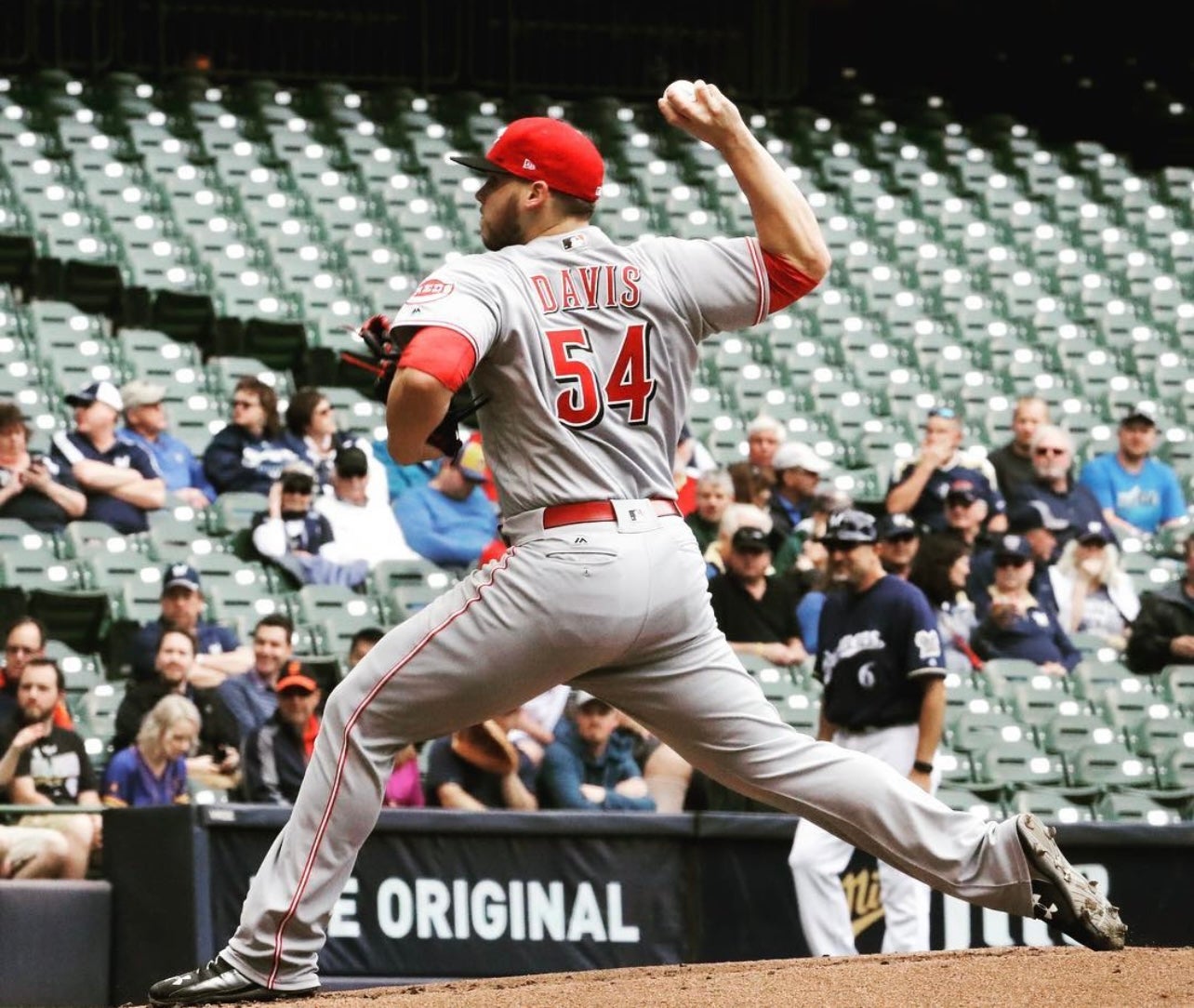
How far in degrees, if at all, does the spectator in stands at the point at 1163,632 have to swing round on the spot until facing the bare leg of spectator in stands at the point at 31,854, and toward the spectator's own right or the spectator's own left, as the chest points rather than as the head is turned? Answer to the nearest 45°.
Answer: approximately 45° to the spectator's own right

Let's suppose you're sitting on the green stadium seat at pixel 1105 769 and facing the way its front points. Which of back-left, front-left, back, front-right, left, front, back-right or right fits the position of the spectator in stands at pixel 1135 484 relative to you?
back

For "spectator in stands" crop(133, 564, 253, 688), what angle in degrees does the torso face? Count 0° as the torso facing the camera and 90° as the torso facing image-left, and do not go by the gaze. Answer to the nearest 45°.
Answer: approximately 0°

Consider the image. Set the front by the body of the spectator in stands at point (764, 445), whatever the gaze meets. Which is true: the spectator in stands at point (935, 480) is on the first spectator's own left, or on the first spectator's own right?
on the first spectator's own left
